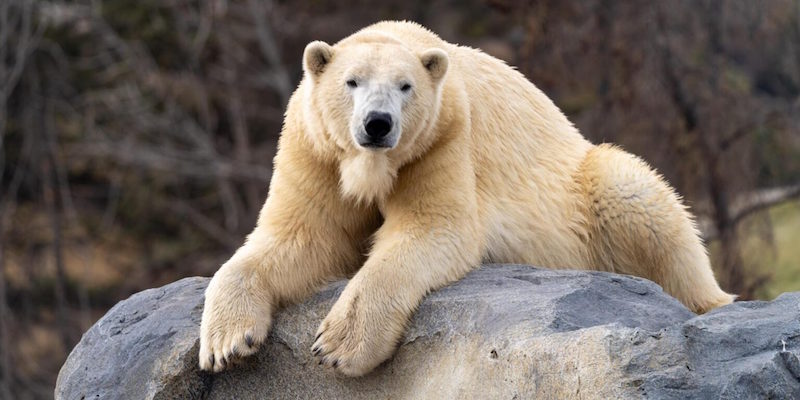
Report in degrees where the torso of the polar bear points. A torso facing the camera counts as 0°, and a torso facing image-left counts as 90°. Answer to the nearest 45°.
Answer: approximately 45°
